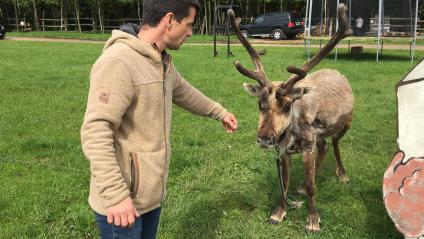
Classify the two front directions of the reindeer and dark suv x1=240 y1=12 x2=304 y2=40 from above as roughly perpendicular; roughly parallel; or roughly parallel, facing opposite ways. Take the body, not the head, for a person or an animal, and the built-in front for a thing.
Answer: roughly perpendicular

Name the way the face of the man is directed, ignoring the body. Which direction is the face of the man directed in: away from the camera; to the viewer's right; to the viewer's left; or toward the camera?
to the viewer's right

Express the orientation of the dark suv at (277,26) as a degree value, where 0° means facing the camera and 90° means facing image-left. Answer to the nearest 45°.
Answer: approximately 135°

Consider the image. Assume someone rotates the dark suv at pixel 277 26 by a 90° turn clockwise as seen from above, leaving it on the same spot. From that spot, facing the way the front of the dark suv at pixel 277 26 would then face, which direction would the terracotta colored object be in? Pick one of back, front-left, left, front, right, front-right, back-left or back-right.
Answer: back-right

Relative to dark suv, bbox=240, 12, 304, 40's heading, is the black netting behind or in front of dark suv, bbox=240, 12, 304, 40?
behind

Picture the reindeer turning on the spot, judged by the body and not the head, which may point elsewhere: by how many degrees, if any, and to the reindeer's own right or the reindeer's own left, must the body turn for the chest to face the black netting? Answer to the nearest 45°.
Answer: approximately 135° to the reindeer's own right

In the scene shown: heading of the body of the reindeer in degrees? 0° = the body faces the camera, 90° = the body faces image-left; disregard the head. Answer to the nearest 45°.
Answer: approximately 45°

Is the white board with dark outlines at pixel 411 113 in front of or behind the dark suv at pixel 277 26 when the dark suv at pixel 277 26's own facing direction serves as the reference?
behind

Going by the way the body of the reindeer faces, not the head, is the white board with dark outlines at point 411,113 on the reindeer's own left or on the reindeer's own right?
on the reindeer's own left

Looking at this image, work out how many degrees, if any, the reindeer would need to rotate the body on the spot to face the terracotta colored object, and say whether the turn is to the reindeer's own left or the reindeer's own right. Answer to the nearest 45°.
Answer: approximately 90° to the reindeer's own left
